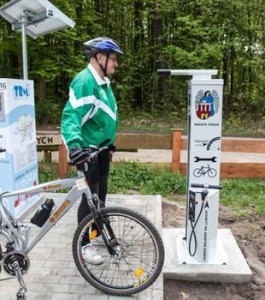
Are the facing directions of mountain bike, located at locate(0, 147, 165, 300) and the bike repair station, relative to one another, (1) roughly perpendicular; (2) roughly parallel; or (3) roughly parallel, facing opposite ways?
roughly perpendicular

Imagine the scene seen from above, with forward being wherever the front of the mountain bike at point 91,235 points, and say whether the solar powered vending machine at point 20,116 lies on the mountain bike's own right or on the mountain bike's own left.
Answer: on the mountain bike's own left

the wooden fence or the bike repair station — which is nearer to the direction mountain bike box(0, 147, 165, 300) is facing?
the bike repair station

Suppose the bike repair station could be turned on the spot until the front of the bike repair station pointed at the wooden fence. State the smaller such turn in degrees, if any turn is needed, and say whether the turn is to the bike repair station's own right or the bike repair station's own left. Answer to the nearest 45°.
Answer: approximately 180°

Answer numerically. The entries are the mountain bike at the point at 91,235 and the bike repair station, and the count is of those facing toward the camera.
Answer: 1

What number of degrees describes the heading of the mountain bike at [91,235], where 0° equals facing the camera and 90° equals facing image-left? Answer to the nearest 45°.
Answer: approximately 270°

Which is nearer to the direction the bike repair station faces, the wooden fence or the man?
the man

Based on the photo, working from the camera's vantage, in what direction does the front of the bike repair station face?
facing the viewer

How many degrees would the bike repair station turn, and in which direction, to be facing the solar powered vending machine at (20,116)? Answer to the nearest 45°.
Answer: approximately 135° to its right

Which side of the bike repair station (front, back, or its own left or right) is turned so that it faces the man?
right

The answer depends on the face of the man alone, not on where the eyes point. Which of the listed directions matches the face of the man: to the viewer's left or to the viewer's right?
to the viewer's right

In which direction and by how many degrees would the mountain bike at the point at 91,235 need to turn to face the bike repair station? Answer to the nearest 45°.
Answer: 0° — it already faces it

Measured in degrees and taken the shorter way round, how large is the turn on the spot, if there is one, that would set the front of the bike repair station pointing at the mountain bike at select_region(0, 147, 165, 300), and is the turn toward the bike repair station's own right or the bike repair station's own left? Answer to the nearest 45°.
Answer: approximately 45° to the bike repair station's own right
